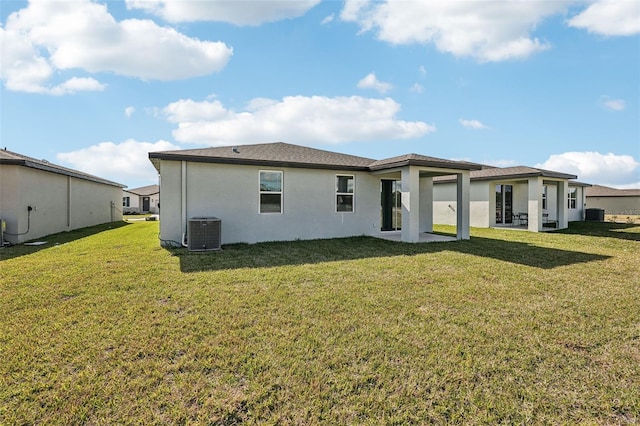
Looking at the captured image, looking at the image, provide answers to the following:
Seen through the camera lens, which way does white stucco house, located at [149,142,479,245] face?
facing away from the viewer

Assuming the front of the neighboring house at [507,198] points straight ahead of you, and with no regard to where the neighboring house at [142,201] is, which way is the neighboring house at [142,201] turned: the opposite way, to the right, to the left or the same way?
the opposite way

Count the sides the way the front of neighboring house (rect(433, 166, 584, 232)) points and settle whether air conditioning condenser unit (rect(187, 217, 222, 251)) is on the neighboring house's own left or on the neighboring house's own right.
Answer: on the neighboring house's own left

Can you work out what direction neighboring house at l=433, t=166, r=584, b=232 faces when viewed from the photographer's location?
facing away from the viewer and to the left of the viewer
